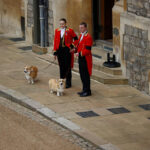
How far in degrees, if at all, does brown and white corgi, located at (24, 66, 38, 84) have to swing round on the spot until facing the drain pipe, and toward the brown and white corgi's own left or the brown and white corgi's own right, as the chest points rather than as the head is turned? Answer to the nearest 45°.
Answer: approximately 135° to the brown and white corgi's own right

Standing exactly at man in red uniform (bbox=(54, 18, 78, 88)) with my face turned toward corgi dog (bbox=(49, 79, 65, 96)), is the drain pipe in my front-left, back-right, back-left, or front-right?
back-right

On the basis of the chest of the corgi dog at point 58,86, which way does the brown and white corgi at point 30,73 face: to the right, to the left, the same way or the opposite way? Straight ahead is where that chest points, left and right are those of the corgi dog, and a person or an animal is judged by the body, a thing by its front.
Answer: to the right

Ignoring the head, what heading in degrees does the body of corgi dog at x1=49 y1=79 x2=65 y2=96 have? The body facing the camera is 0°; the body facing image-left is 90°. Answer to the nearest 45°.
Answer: approximately 315°

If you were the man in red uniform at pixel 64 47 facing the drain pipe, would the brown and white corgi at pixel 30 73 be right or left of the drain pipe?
left

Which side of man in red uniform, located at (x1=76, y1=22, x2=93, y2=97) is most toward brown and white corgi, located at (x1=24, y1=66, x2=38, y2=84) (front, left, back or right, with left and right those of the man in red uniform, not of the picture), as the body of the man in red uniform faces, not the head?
right

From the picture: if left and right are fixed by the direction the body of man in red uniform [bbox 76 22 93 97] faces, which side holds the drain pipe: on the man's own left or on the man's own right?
on the man's own right

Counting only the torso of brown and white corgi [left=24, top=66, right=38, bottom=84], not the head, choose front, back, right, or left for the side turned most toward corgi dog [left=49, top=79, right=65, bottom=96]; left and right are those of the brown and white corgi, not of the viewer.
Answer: left

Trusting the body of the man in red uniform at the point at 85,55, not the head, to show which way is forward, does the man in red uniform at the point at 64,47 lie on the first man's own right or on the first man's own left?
on the first man's own right
